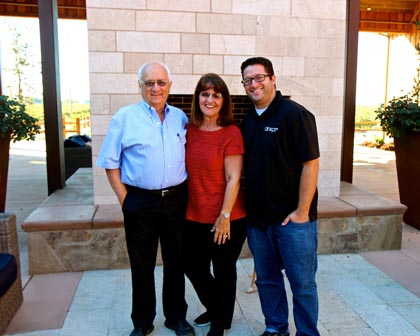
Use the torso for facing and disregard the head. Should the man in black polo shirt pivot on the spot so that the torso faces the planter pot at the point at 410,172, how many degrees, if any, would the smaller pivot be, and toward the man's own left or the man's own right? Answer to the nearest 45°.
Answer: approximately 180°

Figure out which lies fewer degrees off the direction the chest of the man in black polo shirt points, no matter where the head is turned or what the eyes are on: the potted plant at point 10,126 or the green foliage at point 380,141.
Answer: the potted plant

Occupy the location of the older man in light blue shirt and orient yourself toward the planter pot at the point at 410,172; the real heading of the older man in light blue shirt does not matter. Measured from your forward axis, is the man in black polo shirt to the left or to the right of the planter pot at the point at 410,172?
right

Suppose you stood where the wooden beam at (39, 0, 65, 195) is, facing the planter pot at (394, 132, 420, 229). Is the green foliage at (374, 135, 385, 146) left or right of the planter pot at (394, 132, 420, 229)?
left

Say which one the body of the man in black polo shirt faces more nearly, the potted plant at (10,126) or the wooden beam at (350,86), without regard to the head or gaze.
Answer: the potted plant

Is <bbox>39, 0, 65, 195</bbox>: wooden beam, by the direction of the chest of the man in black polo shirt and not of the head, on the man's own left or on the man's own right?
on the man's own right

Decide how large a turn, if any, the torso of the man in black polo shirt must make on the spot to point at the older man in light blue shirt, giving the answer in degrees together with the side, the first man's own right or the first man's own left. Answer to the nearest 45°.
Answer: approximately 45° to the first man's own right

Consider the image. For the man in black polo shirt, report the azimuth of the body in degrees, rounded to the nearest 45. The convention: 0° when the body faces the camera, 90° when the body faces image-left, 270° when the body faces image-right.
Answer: approximately 45°
